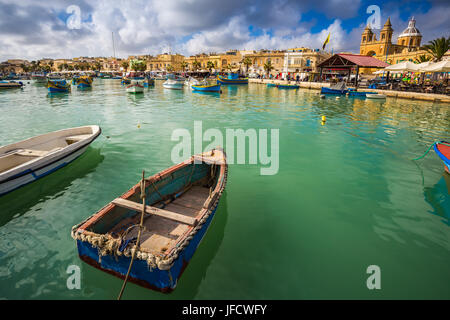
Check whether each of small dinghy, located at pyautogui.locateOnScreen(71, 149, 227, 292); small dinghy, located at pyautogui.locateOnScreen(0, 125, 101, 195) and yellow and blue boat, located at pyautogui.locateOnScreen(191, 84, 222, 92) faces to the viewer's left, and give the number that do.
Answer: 1

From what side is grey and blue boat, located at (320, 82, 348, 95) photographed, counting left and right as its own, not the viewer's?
left

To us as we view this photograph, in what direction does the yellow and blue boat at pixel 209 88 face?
facing to the left of the viewer

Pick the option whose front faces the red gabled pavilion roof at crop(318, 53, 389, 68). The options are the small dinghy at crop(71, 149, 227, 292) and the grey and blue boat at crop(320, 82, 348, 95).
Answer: the small dinghy

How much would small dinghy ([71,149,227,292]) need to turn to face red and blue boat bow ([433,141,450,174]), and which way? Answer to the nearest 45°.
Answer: approximately 45° to its right

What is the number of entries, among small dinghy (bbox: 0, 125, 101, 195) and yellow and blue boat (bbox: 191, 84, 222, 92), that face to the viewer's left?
1

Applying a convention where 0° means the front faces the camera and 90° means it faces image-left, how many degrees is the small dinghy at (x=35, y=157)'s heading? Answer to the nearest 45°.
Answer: approximately 225°

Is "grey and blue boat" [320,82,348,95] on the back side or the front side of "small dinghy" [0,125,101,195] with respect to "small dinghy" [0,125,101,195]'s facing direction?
on the front side

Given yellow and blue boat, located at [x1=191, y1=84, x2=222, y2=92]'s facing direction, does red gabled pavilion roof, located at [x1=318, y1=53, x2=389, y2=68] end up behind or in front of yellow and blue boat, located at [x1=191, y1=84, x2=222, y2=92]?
behind

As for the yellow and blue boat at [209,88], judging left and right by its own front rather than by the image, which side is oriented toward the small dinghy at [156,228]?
left

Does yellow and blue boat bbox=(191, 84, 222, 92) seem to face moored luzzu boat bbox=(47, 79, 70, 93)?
yes

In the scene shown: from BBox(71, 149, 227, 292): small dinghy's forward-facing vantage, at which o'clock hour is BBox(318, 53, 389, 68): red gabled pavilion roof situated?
The red gabled pavilion roof is roughly at 12 o'clock from the small dinghy.

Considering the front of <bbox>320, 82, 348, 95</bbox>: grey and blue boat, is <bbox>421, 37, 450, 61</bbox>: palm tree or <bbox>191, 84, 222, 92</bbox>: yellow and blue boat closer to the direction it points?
the yellow and blue boat

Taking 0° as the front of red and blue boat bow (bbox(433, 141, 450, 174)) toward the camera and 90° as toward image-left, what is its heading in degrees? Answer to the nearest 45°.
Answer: approximately 135°

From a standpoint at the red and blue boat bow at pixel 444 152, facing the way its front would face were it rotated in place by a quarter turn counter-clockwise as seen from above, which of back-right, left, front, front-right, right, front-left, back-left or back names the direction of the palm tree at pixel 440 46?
back-right

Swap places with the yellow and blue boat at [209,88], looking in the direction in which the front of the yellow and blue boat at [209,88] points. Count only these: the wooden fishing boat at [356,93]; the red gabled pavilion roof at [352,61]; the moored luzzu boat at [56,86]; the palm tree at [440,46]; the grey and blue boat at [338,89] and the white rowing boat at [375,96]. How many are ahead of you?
1
